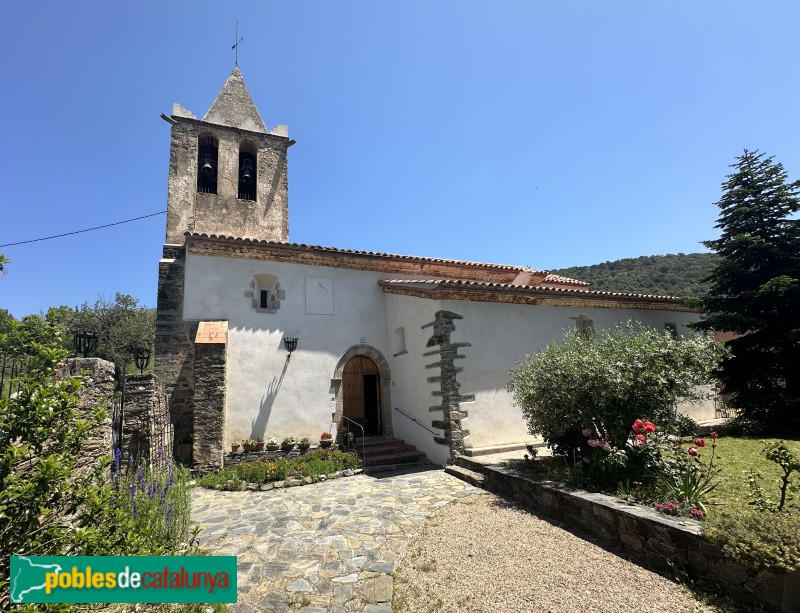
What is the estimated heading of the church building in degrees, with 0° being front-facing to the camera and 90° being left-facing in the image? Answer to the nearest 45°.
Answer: approximately 0°

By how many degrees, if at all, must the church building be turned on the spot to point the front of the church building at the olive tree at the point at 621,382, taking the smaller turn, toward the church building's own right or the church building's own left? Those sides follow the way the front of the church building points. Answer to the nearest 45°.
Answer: approximately 45° to the church building's own left

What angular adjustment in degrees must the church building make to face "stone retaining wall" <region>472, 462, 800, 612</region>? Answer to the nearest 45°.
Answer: approximately 45° to its left

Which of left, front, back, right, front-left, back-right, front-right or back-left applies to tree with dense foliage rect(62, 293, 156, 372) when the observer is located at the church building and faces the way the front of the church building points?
back-right

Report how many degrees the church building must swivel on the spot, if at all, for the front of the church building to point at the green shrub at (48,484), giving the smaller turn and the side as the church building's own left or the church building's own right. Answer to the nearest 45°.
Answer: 0° — it already faces it

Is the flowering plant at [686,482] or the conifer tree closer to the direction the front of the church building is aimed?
the flowering plant
